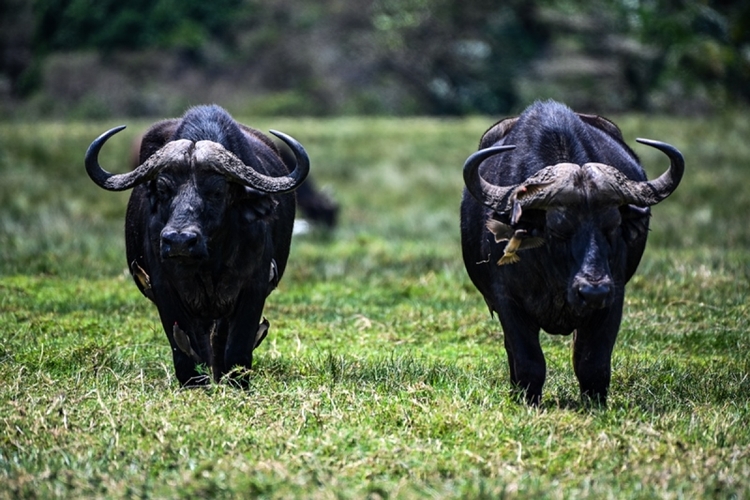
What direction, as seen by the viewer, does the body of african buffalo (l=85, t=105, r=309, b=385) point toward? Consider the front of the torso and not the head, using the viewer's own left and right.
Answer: facing the viewer

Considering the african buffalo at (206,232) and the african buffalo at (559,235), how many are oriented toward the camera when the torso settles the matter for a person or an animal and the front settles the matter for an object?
2

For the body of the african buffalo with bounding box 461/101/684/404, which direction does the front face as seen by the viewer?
toward the camera

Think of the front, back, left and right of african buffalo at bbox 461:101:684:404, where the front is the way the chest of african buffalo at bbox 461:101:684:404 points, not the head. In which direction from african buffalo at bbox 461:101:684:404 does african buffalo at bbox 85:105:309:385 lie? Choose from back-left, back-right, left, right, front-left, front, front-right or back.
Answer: right

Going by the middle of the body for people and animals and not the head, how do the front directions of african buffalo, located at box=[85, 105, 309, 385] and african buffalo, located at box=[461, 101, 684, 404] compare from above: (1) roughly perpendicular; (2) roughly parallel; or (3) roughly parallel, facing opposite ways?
roughly parallel

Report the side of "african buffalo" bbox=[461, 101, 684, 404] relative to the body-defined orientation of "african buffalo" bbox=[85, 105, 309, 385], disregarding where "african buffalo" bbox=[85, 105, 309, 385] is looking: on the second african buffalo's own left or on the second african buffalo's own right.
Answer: on the second african buffalo's own left
